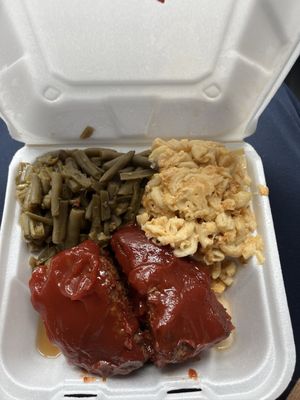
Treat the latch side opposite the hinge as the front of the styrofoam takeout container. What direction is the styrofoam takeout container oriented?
toward the camera

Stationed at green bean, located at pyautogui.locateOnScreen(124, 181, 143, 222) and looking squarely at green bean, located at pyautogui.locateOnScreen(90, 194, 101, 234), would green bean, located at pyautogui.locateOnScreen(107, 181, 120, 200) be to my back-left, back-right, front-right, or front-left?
front-right

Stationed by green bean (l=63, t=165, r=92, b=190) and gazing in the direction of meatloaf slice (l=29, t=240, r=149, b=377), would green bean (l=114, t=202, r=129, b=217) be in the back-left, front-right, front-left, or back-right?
front-left
